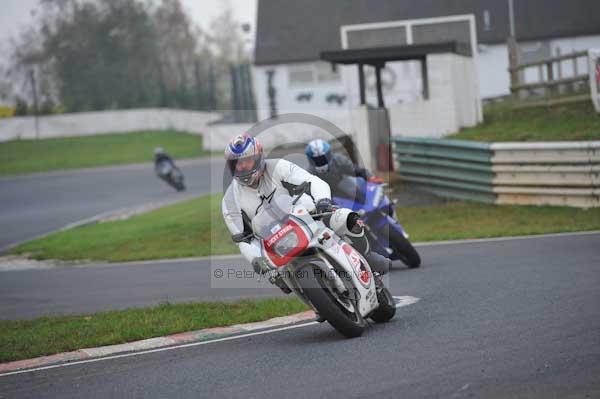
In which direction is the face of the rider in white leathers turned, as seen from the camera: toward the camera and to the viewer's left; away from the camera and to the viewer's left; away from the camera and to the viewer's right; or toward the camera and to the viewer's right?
toward the camera and to the viewer's left

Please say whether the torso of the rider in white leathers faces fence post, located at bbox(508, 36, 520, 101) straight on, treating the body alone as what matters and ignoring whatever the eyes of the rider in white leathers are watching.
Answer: no

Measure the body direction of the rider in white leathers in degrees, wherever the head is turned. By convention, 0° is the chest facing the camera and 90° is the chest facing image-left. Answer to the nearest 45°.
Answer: approximately 0°

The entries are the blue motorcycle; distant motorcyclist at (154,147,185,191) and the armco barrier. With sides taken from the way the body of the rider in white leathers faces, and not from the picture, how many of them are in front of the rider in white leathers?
0

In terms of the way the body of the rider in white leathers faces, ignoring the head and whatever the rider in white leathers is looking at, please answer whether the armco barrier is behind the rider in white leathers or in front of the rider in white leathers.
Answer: behind

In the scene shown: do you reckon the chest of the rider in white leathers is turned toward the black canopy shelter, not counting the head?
no

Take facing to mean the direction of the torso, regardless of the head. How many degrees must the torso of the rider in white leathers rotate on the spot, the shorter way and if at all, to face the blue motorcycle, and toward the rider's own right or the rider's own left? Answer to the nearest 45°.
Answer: approximately 180°
